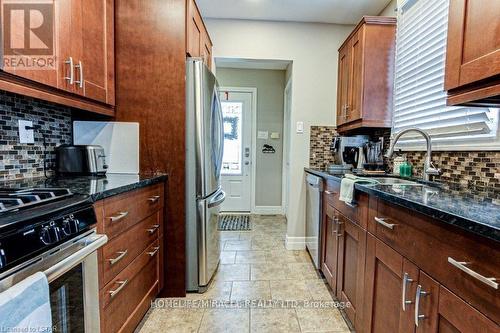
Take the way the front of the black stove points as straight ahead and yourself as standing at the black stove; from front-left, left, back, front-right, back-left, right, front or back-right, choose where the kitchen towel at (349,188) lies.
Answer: front-left

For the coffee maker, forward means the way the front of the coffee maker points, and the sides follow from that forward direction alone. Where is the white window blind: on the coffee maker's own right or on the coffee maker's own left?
on the coffee maker's own left

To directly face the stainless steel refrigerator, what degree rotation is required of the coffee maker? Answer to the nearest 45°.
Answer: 0° — it already faces it

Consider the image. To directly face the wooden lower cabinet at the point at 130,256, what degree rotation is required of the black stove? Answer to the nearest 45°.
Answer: approximately 90° to its left

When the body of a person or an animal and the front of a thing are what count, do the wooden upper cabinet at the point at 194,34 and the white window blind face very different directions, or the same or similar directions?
very different directions

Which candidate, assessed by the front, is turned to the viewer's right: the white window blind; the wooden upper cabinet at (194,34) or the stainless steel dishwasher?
the wooden upper cabinet

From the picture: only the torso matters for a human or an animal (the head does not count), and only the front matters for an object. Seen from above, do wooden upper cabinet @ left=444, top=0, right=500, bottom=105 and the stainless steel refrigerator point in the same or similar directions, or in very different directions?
very different directions

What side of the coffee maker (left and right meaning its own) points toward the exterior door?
right

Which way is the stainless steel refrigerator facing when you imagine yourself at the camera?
facing to the right of the viewer

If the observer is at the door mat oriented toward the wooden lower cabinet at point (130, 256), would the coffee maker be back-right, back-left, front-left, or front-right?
front-left

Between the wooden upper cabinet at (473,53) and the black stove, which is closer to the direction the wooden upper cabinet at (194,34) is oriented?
the wooden upper cabinet

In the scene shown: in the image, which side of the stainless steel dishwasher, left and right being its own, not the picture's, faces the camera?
left

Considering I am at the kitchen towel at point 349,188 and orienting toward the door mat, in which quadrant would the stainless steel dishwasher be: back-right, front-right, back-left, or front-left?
front-right

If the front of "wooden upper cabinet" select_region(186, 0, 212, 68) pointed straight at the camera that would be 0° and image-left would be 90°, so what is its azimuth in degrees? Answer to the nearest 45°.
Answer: approximately 270°

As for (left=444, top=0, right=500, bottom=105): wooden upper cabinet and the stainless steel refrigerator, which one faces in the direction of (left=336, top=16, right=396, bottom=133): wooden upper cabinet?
the stainless steel refrigerator

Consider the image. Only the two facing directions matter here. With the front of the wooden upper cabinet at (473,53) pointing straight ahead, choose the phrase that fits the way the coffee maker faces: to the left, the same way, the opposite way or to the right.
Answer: the same way

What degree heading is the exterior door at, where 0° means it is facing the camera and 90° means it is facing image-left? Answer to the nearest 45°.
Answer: approximately 0°

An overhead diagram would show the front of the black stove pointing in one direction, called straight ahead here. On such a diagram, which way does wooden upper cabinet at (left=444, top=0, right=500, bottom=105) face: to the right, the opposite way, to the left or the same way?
the opposite way

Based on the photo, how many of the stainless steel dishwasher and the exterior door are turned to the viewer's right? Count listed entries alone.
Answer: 0
